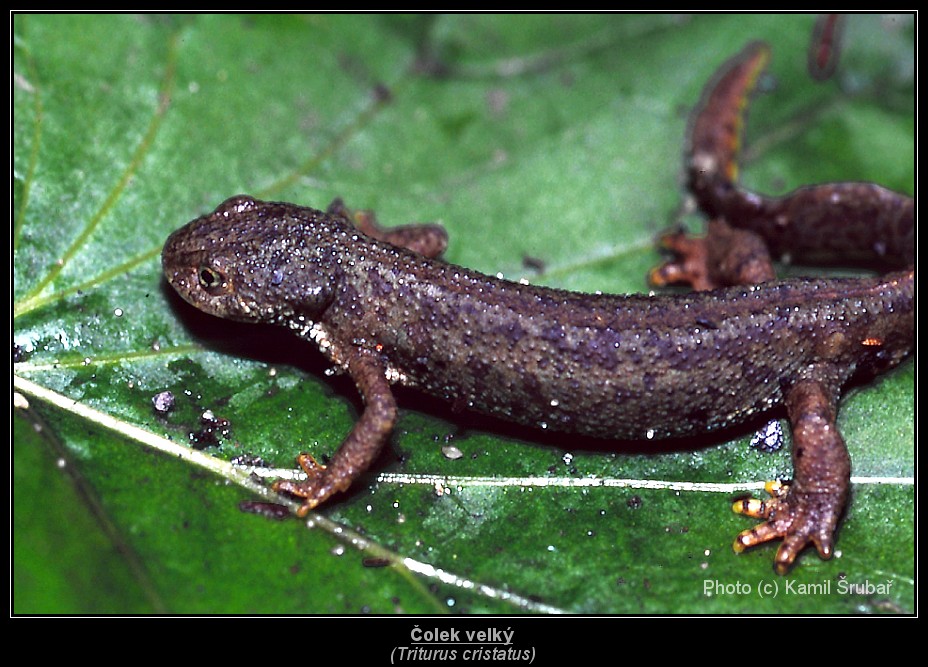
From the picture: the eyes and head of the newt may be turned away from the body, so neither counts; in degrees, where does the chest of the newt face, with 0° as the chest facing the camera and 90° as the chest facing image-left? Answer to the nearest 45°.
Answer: approximately 90°
